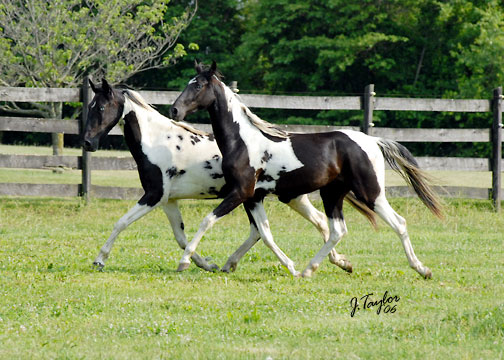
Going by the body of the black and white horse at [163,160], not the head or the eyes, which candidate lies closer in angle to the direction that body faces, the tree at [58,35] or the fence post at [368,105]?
the tree

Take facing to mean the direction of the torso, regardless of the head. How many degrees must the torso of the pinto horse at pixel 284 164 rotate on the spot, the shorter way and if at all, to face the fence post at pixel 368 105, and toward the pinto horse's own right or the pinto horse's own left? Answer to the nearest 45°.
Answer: approximately 90° to the pinto horse's own right

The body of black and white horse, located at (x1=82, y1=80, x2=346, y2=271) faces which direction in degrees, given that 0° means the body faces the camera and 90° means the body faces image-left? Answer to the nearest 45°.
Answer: approximately 90°

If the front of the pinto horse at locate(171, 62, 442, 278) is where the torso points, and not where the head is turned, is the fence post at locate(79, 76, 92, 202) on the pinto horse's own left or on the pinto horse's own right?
on the pinto horse's own right

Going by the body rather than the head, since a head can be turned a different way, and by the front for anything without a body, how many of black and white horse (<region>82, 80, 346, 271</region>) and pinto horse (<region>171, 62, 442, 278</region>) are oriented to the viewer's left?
2

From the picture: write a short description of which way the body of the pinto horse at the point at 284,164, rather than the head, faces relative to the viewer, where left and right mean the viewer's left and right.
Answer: facing to the left of the viewer

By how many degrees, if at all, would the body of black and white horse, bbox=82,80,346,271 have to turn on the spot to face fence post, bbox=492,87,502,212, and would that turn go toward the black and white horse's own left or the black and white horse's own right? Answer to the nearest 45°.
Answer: approximately 135° to the black and white horse's own right

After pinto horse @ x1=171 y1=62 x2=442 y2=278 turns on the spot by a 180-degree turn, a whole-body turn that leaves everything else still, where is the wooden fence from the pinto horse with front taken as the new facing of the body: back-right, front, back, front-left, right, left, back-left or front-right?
left

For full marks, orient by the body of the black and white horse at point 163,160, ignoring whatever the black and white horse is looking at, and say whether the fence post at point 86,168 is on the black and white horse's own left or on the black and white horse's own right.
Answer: on the black and white horse's own right
